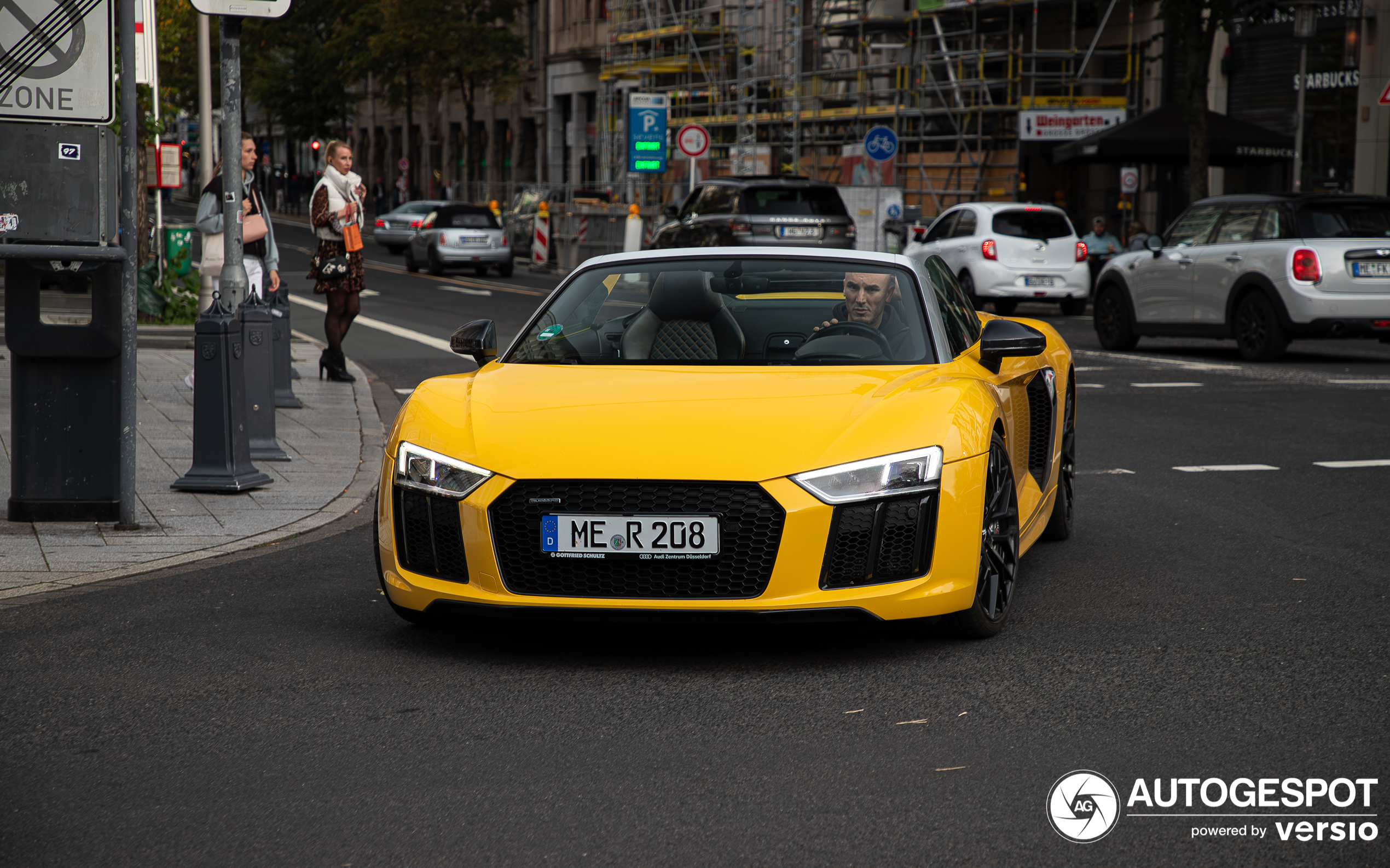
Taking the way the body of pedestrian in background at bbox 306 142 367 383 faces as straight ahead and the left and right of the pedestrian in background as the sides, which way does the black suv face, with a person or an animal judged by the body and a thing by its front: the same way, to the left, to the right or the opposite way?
the opposite way

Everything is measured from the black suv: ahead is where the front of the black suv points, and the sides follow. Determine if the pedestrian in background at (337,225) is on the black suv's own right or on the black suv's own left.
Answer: on the black suv's own left

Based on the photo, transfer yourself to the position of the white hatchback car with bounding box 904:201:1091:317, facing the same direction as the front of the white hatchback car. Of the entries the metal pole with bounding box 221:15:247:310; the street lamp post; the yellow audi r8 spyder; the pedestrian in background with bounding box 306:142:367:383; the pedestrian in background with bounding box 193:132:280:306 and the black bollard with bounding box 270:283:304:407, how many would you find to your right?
1

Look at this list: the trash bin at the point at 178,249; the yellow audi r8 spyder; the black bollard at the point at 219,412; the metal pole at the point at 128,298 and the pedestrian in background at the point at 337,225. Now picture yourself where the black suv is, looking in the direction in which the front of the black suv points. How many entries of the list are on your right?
0

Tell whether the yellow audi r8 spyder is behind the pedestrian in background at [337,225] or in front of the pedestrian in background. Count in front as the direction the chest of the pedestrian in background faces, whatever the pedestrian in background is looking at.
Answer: in front

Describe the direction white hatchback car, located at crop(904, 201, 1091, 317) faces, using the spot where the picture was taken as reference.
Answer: facing away from the viewer and to the left of the viewer

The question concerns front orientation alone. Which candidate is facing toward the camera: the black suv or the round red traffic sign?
the round red traffic sign

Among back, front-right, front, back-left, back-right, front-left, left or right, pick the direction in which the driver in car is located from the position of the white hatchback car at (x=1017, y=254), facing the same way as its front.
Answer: back-left

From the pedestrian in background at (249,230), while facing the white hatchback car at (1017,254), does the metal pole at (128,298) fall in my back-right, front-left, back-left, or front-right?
back-right

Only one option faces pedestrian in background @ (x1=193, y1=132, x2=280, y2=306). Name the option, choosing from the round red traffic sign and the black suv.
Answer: the round red traffic sign

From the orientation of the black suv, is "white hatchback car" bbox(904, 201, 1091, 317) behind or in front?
behind

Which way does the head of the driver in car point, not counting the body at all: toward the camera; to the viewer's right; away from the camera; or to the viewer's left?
toward the camera

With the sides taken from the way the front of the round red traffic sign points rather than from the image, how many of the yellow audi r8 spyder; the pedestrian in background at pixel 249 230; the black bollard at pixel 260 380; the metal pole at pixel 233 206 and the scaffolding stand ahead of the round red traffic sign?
4

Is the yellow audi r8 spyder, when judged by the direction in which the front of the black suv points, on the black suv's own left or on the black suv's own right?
on the black suv's own left

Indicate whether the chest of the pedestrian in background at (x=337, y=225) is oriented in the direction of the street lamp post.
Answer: no

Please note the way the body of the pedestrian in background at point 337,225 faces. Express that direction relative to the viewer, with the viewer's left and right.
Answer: facing the viewer and to the right of the viewer

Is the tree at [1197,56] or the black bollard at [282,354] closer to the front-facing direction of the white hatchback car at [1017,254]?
the tree

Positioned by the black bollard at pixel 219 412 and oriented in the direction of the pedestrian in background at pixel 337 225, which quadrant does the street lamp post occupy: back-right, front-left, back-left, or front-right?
front-right

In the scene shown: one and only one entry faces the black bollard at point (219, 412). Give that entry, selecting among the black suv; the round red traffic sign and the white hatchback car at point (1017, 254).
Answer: the round red traffic sign

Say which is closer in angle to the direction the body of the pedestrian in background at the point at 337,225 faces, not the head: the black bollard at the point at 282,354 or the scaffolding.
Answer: the black bollard

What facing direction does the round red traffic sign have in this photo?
toward the camera

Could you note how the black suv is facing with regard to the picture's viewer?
facing away from the viewer and to the left of the viewer

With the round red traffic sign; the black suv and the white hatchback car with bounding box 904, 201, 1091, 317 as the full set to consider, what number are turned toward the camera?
1
